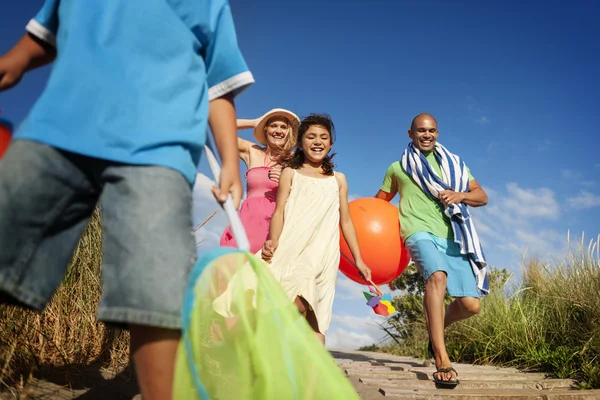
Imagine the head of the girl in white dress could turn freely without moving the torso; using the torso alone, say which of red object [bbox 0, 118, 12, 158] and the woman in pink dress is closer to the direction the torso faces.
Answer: the red object

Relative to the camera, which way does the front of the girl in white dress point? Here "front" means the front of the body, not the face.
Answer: toward the camera

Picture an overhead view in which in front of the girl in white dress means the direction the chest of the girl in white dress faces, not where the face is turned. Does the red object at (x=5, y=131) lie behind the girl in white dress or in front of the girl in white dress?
in front

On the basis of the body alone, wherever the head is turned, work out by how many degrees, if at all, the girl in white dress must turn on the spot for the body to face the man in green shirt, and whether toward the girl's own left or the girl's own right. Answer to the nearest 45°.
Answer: approximately 135° to the girl's own left

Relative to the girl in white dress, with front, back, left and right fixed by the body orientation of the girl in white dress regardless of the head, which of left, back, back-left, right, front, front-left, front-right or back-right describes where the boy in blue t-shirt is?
front
